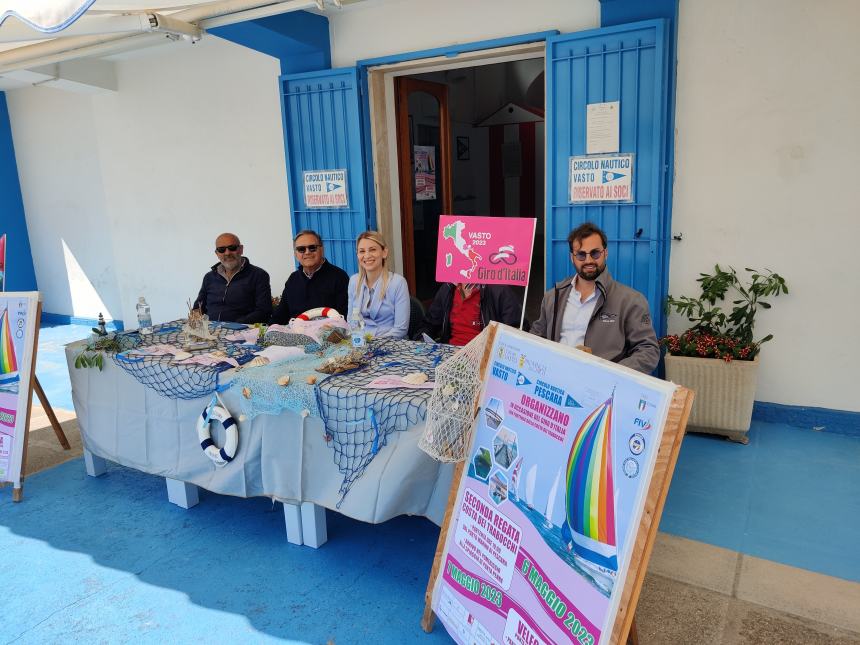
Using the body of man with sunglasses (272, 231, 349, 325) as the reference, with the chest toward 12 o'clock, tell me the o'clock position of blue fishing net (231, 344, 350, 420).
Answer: The blue fishing net is roughly at 12 o'clock from the man with sunglasses.

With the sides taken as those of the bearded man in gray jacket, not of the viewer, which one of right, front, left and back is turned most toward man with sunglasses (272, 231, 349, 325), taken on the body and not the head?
right

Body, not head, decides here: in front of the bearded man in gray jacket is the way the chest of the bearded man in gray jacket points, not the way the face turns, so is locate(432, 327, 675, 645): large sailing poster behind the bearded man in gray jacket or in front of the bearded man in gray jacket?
in front

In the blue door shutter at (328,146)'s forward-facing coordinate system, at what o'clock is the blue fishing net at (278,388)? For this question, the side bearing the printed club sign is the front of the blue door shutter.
The blue fishing net is roughly at 12 o'clock from the blue door shutter.

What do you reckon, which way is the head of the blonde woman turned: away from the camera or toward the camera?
toward the camera

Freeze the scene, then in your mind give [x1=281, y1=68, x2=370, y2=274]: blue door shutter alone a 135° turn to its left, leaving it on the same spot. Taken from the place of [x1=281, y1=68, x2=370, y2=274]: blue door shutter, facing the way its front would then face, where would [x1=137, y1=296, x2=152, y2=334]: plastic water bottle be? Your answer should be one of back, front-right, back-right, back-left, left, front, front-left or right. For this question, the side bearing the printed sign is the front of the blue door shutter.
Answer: back

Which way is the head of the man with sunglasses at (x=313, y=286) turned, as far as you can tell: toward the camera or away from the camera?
toward the camera

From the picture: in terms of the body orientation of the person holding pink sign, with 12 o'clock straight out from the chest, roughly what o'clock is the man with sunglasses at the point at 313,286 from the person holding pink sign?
The man with sunglasses is roughly at 4 o'clock from the person holding pink sign.

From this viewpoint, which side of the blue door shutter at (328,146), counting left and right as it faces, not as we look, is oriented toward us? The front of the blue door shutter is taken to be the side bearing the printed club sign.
front

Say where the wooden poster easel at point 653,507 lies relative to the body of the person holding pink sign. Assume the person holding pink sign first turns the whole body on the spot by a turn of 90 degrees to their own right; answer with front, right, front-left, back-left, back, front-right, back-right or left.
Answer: left

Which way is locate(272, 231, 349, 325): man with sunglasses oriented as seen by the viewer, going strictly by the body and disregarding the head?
toward the camera

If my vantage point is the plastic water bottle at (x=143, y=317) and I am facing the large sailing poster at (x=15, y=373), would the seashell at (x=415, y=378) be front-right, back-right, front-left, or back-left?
back-left

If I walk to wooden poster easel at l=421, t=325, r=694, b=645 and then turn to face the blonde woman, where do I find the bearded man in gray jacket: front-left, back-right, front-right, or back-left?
front-right

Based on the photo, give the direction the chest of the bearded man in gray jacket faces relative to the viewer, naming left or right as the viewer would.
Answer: facing the viewer and to the left of the viewer

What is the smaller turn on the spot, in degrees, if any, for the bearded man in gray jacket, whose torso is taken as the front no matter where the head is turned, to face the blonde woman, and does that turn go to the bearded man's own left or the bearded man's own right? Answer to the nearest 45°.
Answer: approximately 45° to the bearded man's own right

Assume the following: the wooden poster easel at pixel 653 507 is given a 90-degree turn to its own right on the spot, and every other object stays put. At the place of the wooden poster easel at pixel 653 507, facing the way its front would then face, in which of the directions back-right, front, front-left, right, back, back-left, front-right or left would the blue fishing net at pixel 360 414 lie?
front

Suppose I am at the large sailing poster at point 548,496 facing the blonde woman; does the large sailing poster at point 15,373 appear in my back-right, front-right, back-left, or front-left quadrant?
front-left
